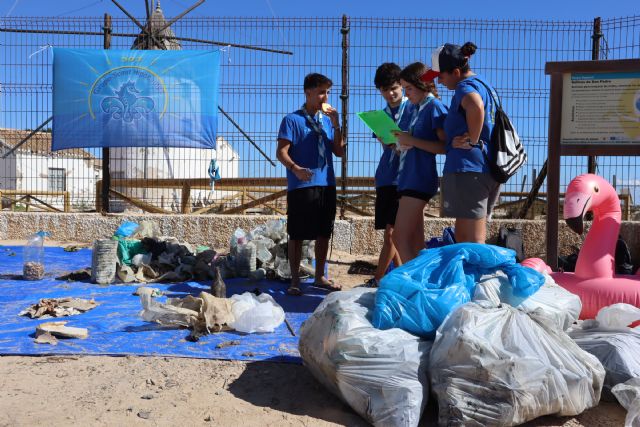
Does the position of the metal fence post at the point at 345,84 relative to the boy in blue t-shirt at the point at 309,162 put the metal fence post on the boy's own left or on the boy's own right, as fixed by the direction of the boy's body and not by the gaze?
on the boy's own left

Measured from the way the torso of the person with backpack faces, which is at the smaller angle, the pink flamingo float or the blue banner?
the blue banner

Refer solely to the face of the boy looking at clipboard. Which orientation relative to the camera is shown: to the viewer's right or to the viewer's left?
to the viewer's left

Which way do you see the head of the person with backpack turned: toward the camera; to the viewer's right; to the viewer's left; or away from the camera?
to the viewer's left

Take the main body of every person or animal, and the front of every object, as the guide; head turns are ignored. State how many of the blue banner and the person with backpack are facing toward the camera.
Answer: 1

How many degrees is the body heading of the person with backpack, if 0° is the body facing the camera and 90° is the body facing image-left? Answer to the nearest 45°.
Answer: approximately 90°
